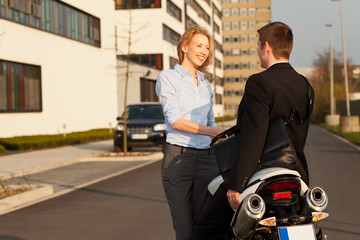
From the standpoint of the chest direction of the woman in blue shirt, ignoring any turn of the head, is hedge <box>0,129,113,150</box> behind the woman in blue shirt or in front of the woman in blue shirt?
behind

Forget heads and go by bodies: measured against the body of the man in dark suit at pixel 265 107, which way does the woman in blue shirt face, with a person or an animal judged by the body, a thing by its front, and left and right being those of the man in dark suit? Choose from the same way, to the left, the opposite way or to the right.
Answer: the opposite way

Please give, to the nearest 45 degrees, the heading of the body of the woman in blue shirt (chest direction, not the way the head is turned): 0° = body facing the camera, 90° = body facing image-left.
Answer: approximately 315°

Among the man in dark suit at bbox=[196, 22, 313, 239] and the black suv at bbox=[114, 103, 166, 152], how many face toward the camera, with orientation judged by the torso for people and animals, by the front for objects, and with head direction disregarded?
1

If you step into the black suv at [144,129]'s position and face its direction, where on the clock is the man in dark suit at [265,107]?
The man in dark suit is roughly at 12 o'clock from the black suv.

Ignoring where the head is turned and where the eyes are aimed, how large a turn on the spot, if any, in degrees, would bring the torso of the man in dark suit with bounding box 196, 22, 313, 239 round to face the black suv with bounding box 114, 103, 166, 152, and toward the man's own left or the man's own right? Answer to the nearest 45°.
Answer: approximately 45° to the man's own right

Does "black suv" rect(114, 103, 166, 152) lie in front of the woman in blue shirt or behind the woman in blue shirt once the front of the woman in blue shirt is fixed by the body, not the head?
behind

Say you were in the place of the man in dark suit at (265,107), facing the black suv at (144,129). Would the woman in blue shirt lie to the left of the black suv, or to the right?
left

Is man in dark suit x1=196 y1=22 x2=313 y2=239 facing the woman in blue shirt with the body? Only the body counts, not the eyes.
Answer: yes

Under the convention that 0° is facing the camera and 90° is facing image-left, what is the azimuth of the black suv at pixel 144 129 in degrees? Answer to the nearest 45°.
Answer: approximately 0°

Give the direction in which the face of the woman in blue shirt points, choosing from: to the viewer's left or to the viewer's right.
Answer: to the viewer's right
